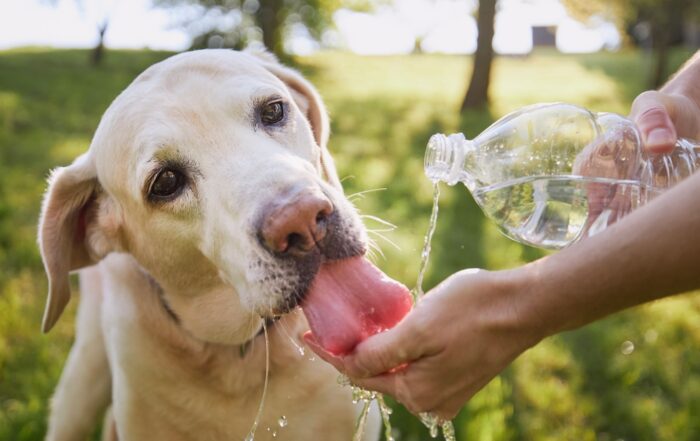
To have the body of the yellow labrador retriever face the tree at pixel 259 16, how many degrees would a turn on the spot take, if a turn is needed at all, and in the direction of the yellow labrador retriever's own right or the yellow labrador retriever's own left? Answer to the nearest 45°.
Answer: approximately 135° to the yellow labrador retriever's own left

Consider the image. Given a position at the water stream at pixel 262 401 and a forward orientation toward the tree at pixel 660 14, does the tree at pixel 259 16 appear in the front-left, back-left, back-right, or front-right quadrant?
front-left

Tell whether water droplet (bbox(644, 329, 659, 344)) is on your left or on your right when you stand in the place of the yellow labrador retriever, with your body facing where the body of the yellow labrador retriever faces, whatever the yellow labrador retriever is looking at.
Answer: on your left

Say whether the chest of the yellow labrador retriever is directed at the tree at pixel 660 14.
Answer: no

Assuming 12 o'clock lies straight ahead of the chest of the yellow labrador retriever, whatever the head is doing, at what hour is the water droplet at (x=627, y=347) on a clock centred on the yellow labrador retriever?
The water droplet is roughly at 10 o'clock from the yellow labrador retriever.

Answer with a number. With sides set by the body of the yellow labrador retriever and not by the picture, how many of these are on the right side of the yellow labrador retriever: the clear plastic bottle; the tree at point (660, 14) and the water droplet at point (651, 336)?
0

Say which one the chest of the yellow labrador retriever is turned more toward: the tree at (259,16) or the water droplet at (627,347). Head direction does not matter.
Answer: the water droplet

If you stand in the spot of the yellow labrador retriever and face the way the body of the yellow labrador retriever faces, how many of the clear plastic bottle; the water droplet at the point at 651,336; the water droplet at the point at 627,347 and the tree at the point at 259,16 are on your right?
0

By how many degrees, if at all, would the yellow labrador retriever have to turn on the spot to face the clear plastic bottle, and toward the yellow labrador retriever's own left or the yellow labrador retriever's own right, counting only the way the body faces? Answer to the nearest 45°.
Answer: approximately 45° to the yellow labrador retriever's own left

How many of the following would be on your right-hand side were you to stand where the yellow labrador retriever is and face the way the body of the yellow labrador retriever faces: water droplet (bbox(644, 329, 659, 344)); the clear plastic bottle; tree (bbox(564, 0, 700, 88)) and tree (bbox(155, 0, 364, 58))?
0

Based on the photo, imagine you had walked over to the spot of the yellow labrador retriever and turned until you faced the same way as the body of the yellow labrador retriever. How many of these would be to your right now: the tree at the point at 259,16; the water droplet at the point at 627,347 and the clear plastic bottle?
0
